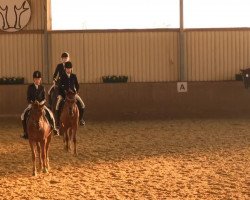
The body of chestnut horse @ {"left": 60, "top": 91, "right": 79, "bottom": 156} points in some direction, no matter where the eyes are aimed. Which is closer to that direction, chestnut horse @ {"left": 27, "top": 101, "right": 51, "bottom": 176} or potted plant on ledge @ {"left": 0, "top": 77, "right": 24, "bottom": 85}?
the chestnut horse

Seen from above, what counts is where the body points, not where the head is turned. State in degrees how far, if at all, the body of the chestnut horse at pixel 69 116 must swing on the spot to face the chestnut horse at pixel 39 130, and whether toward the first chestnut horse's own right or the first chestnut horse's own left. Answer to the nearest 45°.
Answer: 0° — it already faces it

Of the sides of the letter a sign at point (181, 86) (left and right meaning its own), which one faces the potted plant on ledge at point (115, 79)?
right

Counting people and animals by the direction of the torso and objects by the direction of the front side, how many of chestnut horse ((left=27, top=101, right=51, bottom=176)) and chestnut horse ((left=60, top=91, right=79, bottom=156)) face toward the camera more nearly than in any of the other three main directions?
2

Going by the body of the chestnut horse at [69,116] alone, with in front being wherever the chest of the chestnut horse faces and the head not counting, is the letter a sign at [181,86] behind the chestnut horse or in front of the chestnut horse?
behind

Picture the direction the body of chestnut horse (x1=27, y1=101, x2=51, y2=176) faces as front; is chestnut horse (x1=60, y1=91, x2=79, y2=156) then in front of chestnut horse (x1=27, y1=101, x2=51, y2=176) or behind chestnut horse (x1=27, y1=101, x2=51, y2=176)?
behind

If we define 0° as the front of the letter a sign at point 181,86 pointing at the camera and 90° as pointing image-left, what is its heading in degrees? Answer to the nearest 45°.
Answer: approximately 0°

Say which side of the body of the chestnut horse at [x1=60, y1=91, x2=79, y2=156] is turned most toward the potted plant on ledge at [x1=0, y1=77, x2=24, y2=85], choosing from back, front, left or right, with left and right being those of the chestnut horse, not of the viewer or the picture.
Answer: back

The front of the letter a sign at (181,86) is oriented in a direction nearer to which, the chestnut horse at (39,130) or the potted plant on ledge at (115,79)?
the chestnut horse

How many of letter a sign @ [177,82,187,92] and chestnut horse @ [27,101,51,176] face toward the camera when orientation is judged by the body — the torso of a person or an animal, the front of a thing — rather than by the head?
2

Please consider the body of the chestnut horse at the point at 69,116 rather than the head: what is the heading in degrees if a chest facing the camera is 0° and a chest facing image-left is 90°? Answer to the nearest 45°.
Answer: approximately 0°
